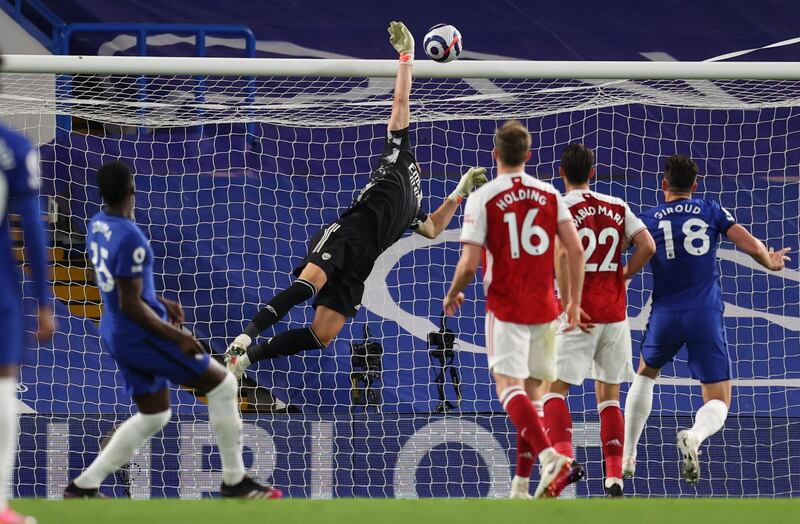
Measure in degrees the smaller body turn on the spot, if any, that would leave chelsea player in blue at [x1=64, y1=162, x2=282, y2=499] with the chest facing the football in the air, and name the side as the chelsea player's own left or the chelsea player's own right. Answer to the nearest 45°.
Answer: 0° — they already face it

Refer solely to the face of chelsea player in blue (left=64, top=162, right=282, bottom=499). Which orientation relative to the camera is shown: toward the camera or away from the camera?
away from the camera

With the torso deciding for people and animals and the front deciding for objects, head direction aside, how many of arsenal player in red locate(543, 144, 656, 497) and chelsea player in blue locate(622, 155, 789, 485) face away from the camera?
2

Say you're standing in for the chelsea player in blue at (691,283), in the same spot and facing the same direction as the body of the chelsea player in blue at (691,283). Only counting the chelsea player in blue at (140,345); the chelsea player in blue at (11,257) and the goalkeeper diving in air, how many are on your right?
0

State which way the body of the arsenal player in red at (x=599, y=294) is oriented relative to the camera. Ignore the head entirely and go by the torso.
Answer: away from the camera

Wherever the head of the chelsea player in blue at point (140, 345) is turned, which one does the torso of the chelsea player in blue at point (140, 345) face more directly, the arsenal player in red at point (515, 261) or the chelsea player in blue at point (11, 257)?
the arsenal player in red

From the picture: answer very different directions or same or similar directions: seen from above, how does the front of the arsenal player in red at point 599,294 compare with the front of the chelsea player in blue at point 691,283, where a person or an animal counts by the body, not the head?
same or similar directions

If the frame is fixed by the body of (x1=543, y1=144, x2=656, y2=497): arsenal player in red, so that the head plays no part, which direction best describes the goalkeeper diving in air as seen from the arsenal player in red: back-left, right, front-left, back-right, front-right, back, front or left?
front-left

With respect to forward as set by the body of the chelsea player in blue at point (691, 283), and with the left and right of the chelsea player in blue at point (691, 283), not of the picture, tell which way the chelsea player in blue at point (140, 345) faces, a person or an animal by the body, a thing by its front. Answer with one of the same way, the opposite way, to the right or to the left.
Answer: the same way

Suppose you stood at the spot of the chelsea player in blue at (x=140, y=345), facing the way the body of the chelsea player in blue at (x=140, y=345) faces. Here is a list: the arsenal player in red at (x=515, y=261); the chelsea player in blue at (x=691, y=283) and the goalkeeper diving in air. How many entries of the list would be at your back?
0

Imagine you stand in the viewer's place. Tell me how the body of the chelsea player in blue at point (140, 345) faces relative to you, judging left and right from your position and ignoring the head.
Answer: facing away from the viewer and to the right of the viewer

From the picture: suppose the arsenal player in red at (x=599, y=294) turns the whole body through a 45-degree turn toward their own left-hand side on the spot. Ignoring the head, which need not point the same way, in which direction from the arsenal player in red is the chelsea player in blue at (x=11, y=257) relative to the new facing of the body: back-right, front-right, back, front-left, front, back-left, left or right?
left

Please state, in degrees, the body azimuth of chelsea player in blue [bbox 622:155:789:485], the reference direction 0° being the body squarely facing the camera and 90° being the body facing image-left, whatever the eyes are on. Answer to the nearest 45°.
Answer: approximately 180°

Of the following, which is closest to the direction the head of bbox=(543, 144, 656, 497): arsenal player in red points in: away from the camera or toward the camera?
away from the camera

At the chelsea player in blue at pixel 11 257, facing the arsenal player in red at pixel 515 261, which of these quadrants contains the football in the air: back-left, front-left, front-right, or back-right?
front-left
